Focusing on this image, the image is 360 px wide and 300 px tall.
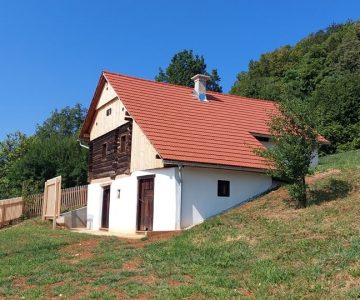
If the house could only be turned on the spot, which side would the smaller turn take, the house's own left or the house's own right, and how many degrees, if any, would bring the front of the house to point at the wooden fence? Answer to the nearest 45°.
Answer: approximately 90° to the house's own right

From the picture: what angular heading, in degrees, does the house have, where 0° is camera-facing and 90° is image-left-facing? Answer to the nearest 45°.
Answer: approximately 45°

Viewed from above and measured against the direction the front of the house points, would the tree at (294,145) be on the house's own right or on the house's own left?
on the house's own left
